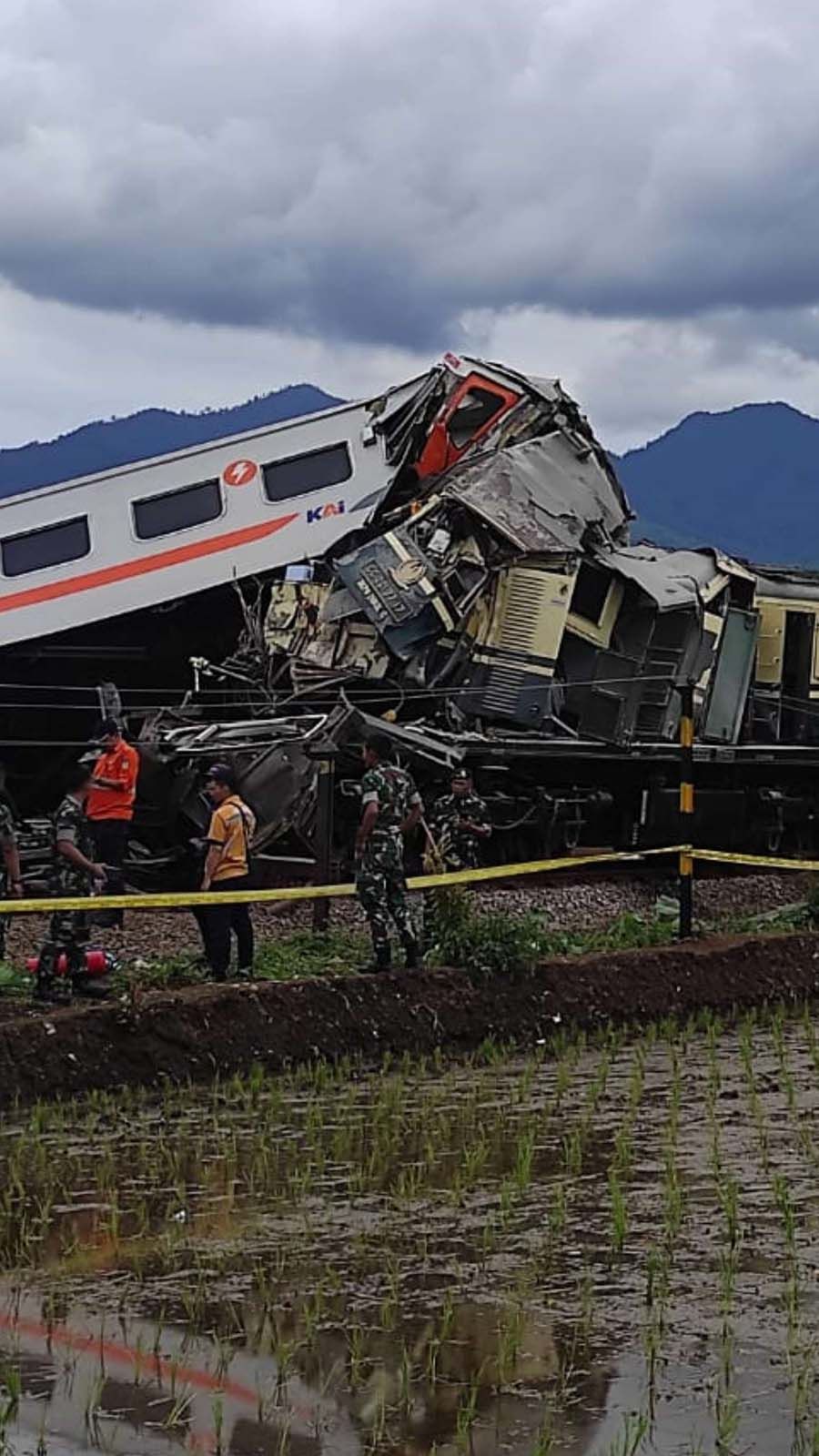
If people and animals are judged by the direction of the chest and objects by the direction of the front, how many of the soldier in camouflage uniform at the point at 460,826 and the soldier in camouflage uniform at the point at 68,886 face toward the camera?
1

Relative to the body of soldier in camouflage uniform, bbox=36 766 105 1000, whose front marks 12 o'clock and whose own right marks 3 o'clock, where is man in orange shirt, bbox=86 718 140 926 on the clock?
The man in orange shirt is roughly at 9 o'clock from the soldier in camouflage uniform.

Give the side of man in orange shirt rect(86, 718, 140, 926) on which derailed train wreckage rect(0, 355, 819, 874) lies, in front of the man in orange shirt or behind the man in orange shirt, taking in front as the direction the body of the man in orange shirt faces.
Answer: behind

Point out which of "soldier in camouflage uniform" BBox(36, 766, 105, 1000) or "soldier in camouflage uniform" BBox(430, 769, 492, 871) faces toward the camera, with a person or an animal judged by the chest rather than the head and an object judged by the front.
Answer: "soldier in camouflage uniform" BBox(430, 769, 492, 871)

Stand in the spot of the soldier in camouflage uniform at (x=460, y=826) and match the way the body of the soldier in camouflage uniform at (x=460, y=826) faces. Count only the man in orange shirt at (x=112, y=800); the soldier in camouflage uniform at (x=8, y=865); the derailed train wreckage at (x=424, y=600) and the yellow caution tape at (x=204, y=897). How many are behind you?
1

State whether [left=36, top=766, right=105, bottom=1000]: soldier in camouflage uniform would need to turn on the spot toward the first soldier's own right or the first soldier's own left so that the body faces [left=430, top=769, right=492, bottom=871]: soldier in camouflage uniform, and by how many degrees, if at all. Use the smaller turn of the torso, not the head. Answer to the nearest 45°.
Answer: approximately 45° to the first soldier's own left

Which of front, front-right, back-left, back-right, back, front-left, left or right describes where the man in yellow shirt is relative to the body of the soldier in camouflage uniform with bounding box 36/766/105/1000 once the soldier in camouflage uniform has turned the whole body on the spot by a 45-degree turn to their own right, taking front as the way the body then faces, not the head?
left

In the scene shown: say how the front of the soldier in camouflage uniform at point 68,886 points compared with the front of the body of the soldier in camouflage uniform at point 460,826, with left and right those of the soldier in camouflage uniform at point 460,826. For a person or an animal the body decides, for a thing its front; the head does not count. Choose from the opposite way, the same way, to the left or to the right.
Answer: to the left

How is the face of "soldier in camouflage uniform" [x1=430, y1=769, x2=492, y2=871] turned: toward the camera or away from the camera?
toward the camera

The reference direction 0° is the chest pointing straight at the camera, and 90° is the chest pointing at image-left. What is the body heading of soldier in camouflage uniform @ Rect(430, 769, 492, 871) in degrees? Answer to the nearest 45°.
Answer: approximately 0°

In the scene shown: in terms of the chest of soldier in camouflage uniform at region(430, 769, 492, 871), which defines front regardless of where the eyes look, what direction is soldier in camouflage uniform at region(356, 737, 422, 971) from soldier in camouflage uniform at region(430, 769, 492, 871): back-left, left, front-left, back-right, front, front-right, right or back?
front

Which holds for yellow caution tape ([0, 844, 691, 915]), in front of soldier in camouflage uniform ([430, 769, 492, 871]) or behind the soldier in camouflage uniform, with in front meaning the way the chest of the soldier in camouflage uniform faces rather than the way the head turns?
in front

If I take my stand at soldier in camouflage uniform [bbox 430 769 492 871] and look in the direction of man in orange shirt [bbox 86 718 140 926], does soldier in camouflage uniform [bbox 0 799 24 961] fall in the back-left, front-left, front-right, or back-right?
front-left

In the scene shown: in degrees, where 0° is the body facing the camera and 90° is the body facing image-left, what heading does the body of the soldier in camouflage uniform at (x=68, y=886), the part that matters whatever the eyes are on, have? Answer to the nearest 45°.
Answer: approximately 270°
